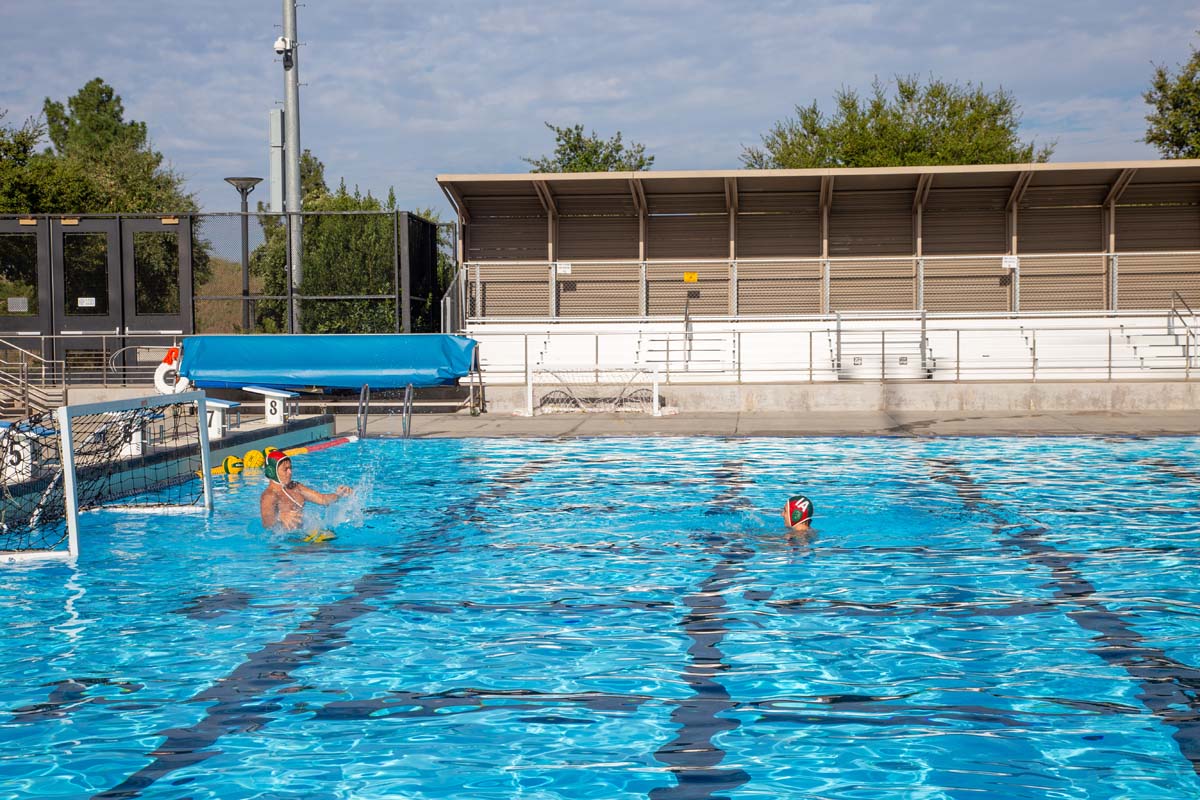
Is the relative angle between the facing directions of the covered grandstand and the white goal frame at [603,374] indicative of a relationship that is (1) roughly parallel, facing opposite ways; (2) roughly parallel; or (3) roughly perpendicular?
roughly parallel

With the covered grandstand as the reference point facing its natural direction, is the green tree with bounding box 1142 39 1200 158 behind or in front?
behind

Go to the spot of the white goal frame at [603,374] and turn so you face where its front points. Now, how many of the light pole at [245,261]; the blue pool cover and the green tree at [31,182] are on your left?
0

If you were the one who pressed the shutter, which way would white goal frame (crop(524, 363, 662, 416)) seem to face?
facing the viewer

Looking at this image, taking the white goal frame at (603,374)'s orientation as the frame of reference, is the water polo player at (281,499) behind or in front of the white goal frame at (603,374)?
in front

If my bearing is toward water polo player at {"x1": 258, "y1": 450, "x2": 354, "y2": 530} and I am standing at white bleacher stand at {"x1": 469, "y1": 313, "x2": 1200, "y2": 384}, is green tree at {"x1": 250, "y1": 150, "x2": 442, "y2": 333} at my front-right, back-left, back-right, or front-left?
front-right

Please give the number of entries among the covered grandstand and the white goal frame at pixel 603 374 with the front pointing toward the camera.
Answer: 2

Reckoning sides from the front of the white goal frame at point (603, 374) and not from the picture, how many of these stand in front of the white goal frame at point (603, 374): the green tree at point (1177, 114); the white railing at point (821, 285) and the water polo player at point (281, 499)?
1

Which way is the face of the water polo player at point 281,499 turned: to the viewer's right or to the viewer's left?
to the viewer's right

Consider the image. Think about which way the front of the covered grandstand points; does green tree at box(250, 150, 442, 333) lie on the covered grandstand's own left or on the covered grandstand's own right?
on the covered grandstand's own right

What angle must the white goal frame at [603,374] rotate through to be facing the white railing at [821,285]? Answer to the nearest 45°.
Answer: approximately 135° to its left

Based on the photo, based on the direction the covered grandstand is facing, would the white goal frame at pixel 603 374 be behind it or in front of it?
in front

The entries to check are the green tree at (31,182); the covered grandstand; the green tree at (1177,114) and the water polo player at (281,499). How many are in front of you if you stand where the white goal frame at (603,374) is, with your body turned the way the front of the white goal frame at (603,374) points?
1

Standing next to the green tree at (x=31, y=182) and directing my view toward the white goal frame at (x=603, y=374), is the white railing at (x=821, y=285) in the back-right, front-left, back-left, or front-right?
front-left
